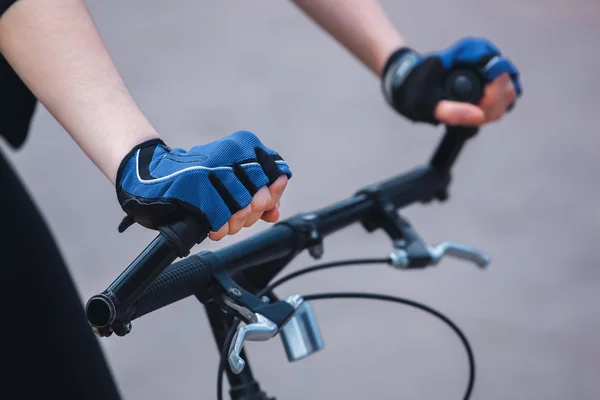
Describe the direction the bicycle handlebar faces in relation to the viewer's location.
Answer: facing the viewer and to the right of the viewer
